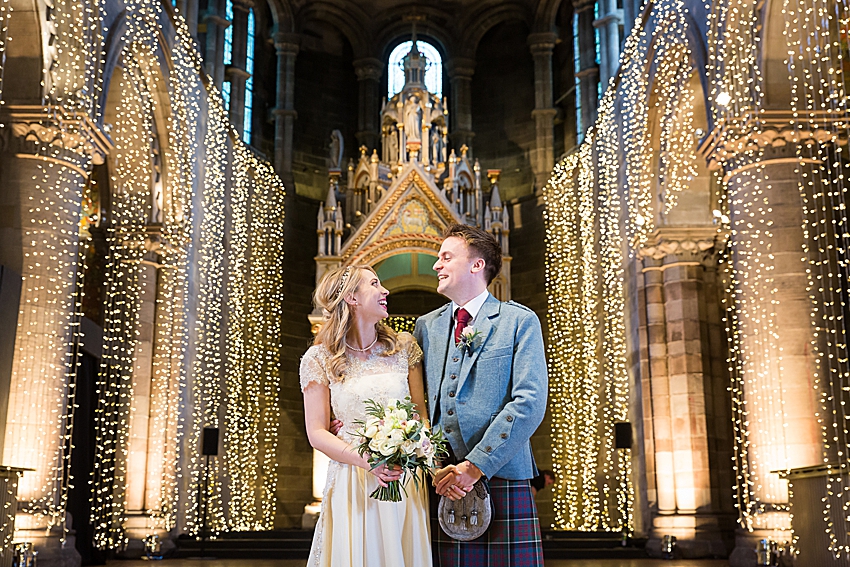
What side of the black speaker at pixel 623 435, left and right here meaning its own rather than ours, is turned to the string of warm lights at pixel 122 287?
right

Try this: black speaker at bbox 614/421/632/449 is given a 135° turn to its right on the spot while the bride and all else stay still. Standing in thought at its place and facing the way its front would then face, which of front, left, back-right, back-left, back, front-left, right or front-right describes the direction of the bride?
back-left

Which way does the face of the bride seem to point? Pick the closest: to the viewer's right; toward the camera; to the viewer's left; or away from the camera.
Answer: to the viewer's right

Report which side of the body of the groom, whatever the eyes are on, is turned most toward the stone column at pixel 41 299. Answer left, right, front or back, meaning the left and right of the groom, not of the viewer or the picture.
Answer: right

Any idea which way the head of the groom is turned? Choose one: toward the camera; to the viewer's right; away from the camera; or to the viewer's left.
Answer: to the viewer's left

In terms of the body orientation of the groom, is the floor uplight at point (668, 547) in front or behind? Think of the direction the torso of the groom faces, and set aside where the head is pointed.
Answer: behind

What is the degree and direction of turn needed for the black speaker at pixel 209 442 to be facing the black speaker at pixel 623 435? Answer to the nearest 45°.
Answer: approximately 90° to its left

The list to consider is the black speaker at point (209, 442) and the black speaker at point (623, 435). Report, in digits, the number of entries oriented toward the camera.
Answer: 2

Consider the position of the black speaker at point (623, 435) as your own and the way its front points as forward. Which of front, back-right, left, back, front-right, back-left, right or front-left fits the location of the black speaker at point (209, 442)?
right

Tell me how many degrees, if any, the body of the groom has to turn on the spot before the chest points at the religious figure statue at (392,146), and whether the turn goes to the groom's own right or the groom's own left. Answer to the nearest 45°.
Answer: approximately 135° to the groom's own right

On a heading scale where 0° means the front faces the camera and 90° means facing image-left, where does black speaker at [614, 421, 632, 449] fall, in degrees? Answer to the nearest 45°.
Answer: approximately 0°

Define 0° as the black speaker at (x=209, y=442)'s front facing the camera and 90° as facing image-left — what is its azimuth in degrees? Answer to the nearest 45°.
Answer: approximately 0°
